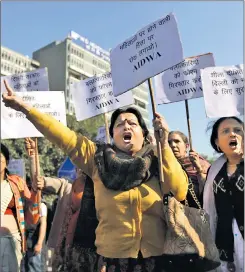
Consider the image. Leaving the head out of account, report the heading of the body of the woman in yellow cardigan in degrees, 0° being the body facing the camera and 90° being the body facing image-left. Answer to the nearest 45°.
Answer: approximately 0°

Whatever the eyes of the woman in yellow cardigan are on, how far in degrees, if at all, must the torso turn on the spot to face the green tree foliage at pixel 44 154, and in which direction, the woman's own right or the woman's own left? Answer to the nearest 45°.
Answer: approximately 180°
